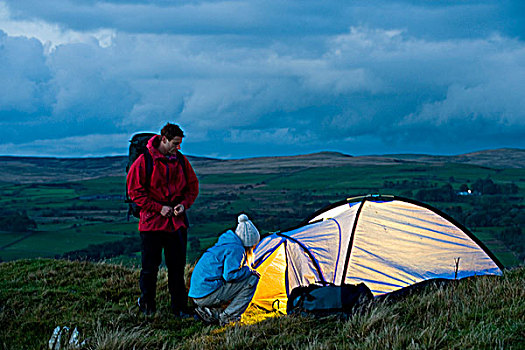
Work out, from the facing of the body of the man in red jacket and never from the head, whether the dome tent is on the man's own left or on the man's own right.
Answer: on the man's own left

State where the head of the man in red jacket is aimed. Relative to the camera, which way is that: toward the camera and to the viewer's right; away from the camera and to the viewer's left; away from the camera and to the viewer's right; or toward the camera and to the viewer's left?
toward the camera and to the viewer's right

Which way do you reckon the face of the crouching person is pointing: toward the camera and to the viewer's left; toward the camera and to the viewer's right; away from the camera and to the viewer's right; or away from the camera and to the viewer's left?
away from the camera and to the viewer's right

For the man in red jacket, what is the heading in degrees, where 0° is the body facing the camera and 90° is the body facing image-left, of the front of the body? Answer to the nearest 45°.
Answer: approximately 315°

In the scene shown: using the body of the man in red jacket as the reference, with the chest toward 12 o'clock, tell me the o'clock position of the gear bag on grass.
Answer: The gear bag on grass is roughly at 11 o'clock from the man in red jacket.
